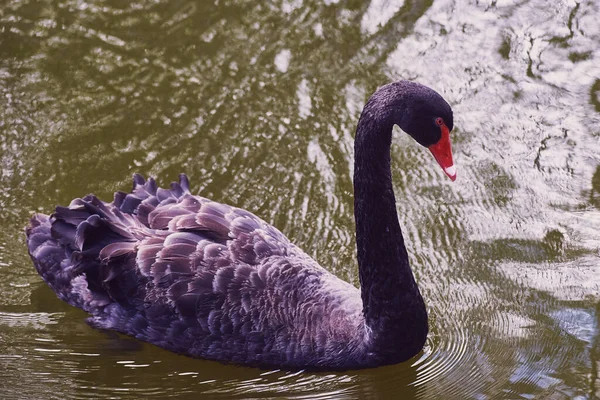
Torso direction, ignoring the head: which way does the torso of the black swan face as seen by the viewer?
to the viewer's right
